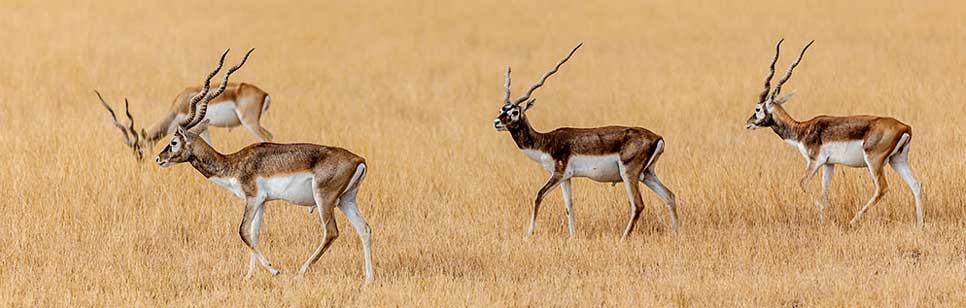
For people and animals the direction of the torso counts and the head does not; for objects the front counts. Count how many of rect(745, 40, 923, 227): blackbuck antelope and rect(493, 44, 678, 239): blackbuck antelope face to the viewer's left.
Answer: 2

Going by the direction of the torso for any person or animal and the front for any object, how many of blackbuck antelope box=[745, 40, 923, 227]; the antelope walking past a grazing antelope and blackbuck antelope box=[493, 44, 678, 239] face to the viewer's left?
3

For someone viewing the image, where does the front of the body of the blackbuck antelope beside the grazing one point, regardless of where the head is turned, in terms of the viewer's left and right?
facing to the left of the viewer

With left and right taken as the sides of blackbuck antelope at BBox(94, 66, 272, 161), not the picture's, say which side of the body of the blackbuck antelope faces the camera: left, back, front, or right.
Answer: left

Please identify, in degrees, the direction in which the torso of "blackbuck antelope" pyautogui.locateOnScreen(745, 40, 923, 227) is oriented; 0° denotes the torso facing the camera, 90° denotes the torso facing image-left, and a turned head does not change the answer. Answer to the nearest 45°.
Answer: approximately 90°

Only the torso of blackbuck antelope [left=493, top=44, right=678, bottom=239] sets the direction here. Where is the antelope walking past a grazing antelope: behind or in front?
in front

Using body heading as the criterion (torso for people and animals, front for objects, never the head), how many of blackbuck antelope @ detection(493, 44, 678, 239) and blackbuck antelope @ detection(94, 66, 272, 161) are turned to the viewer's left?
2

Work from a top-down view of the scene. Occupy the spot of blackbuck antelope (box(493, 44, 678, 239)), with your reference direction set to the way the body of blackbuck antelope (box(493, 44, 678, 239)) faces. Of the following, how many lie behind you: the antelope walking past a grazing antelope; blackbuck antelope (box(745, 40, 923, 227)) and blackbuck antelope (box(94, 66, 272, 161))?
1

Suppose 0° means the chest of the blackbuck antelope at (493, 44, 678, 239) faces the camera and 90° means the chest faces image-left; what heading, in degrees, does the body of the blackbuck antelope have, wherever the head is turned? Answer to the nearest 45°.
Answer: approximately 90°
